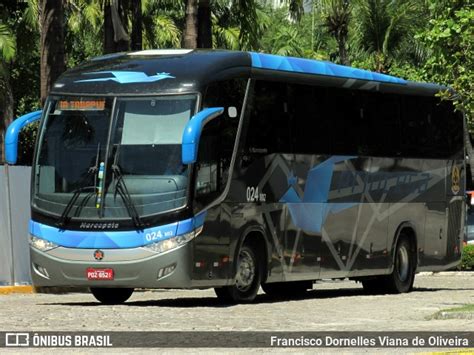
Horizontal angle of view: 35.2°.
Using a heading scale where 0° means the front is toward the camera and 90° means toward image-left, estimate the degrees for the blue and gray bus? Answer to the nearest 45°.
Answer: approximately 45°
